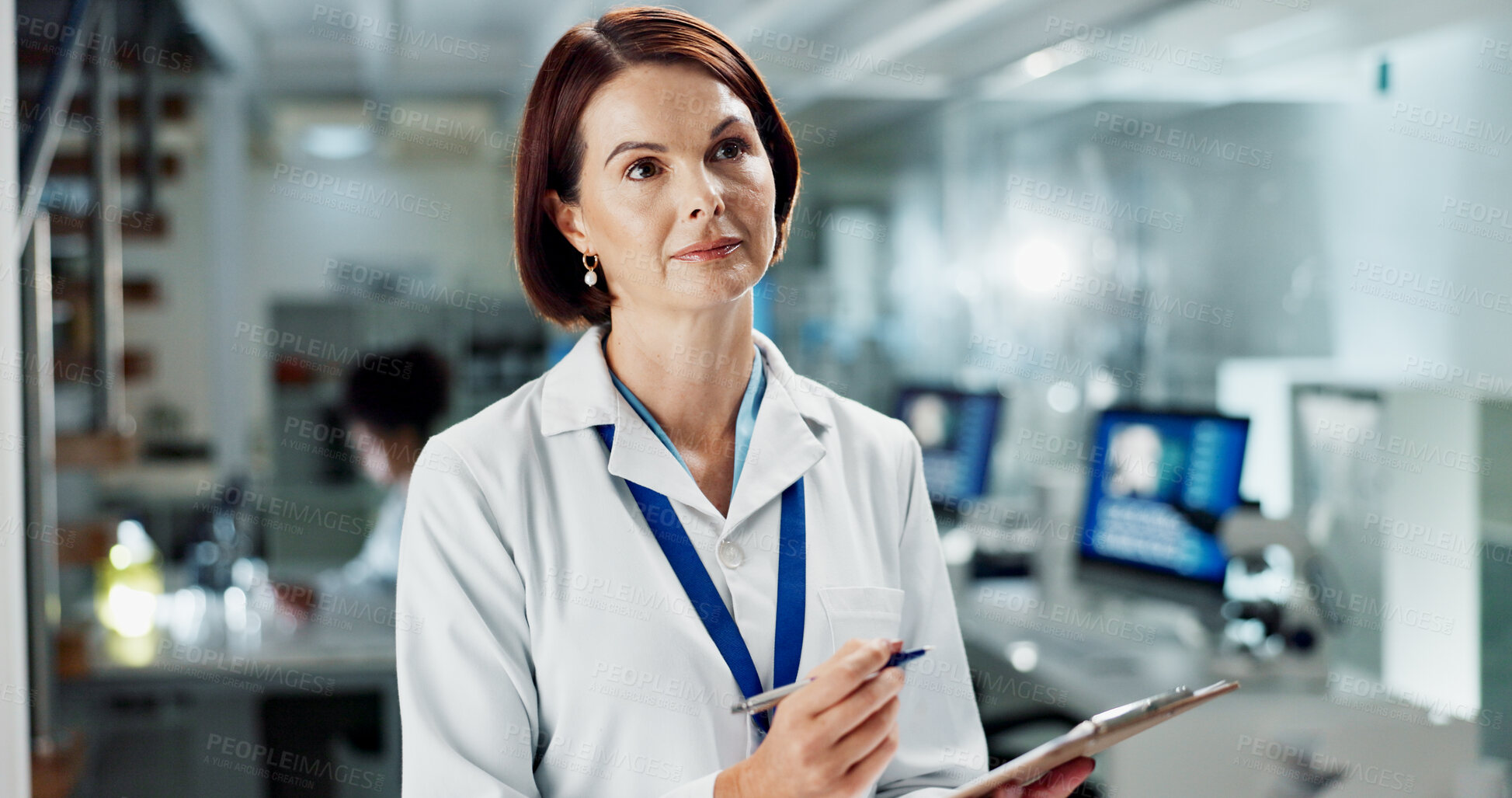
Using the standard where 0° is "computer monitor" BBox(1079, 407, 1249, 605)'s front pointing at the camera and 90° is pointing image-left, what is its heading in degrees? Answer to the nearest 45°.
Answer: approximately 45°

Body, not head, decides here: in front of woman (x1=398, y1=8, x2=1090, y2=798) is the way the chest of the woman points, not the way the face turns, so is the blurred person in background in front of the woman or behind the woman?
behind
